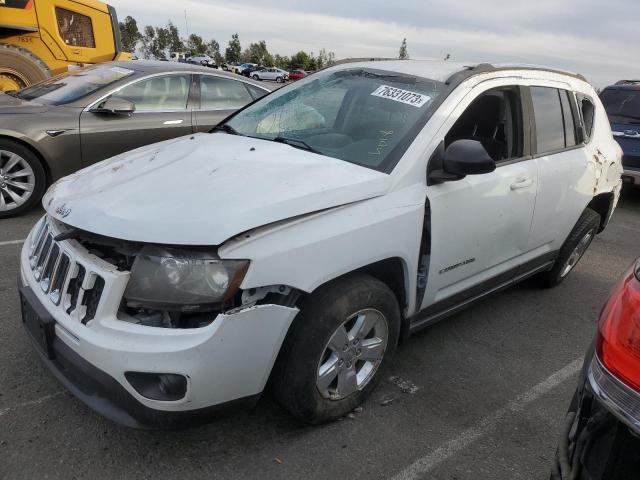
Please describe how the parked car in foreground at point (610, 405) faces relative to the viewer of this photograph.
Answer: facing away from the viewer and to the right of the viewer

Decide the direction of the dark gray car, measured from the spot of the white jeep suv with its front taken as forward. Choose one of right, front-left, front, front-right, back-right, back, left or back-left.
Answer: right

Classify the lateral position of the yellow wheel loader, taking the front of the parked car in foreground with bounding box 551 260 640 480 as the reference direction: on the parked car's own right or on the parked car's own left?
on the parked car's own left

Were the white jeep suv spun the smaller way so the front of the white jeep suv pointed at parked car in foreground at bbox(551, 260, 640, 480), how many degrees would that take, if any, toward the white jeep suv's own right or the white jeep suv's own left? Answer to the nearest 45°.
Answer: approximately 90° to the white jeep suv's own left

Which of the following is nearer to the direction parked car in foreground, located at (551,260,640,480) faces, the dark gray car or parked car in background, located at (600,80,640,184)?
the parked car in background

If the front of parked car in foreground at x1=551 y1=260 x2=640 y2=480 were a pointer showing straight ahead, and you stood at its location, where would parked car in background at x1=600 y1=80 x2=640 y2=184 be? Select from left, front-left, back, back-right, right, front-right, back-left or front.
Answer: front-left

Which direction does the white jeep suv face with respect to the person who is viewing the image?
facing the viewer and to the left of the viewer

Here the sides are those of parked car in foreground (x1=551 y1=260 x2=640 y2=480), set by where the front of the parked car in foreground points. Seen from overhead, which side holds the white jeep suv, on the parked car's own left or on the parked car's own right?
on the parked car's own left

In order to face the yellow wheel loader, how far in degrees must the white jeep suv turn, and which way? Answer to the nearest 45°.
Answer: approximately 90° to its right
